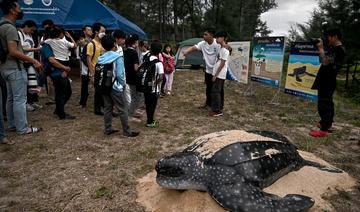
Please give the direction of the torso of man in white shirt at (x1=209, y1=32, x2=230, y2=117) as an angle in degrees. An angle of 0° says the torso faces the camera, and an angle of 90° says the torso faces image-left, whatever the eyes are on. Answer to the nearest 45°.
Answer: approximately 90°

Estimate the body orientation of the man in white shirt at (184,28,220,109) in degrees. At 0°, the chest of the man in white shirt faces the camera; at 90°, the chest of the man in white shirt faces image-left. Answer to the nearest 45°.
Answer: approximately 45°

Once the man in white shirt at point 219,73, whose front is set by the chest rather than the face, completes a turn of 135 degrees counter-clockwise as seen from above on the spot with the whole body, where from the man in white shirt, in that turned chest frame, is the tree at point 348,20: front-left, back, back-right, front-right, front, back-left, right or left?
left

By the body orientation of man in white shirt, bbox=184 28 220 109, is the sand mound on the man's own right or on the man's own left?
on the man's own left

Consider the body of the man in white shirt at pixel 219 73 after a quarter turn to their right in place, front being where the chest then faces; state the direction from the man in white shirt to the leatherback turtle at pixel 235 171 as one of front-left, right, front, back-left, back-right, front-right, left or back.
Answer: back

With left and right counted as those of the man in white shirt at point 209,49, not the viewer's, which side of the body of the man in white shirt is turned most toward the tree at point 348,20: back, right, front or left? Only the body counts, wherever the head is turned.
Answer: back

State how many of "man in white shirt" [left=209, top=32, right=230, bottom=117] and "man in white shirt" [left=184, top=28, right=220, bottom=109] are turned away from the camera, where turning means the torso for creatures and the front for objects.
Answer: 0
